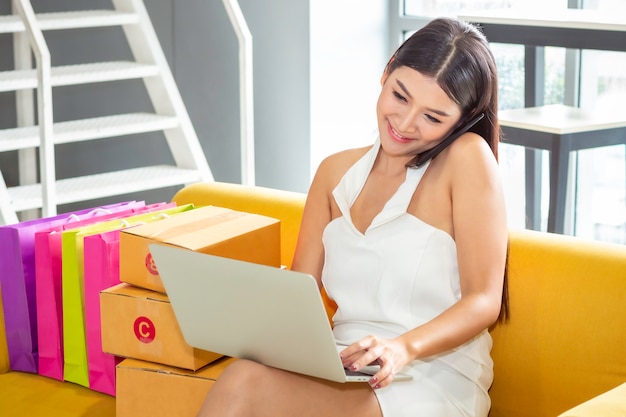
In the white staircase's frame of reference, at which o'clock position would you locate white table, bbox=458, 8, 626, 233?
The white table is roughly at 12 o'clock from the white staircase.

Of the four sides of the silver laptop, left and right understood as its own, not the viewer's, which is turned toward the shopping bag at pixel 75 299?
left

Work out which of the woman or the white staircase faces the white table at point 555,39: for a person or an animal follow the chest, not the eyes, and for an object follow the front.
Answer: the white staircase

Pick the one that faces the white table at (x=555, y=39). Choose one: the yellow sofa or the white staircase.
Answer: the white staircase

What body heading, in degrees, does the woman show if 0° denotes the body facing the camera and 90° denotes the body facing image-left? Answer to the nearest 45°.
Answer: approximately 45°

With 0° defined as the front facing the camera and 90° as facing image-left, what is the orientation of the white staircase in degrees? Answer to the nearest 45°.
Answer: approximately 315°

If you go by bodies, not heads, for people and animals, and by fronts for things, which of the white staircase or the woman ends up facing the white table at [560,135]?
the white staircase

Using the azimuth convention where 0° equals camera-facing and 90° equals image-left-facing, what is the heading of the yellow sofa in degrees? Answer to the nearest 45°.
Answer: approximately 45°

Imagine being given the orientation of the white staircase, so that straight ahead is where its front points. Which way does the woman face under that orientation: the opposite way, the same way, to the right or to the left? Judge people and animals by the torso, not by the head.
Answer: to the right

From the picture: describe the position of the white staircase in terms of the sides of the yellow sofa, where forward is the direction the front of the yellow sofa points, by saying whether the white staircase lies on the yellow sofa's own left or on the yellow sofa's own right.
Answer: on the yellow sofa's own right

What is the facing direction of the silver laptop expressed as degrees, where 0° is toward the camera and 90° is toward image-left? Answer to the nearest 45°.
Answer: approximately 225°

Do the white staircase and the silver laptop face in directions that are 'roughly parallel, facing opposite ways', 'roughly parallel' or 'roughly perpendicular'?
roughly perpendicular
